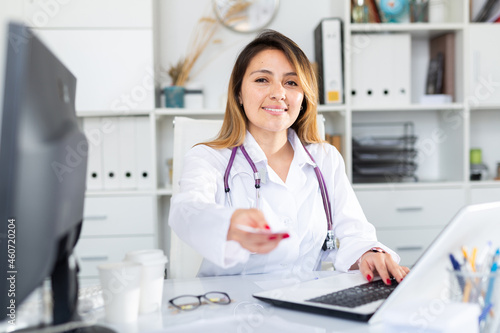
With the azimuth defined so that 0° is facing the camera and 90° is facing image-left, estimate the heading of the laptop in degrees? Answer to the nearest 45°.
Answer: approximately 135°

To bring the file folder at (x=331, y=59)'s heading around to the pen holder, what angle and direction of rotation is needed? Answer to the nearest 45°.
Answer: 0° — it already faces it

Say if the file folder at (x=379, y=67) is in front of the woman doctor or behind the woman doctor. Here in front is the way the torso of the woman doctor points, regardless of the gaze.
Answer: behind

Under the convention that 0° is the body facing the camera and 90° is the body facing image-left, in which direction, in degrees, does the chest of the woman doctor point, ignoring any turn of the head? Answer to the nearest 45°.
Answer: approximately 0°

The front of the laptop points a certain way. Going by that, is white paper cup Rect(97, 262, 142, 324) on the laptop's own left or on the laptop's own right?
on the laptop's own left

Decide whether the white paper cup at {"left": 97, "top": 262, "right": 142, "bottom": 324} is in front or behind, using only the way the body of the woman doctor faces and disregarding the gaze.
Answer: in front

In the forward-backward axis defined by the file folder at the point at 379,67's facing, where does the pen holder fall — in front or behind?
in front

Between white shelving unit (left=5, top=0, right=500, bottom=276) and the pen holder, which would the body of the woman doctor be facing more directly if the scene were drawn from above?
the pen holder

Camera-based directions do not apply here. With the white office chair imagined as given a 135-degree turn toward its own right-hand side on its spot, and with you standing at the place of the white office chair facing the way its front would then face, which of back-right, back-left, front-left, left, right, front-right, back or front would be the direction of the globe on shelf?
right
